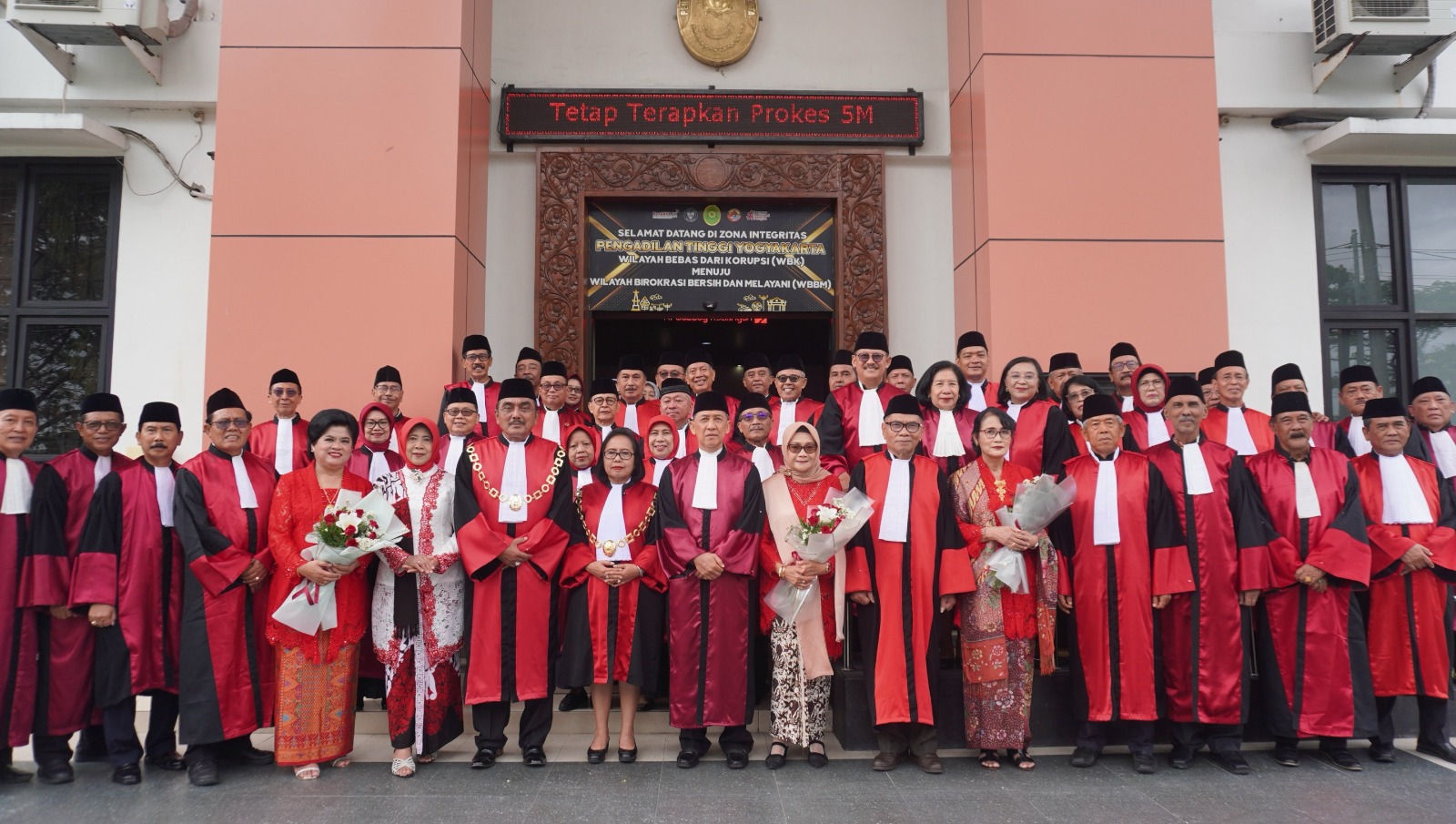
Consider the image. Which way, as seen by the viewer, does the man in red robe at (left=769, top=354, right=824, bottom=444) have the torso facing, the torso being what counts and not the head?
toward the camera

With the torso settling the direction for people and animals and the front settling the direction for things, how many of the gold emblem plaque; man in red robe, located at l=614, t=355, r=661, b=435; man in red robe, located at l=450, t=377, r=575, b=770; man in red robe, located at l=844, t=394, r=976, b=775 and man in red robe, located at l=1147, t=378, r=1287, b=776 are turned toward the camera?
5

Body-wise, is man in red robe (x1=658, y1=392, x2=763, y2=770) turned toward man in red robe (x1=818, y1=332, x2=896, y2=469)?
no

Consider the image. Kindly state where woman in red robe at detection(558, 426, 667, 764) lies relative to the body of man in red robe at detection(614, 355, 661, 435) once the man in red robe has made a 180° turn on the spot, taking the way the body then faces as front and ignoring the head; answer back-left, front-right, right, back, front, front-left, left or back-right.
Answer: back

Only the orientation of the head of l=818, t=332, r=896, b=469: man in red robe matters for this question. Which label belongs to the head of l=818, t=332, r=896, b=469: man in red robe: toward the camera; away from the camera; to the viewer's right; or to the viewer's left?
toward the camera

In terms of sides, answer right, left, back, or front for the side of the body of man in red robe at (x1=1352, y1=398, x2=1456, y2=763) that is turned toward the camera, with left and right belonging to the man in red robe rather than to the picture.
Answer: front

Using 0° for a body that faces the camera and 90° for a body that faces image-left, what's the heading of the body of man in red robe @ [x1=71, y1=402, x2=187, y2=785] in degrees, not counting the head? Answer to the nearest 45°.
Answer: approximately 315°

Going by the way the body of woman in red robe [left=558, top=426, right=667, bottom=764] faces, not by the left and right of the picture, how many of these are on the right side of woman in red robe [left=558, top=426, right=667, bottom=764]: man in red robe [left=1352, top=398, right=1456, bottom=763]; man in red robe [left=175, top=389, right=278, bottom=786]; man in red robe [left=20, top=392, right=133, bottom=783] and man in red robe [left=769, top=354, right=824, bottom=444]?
2

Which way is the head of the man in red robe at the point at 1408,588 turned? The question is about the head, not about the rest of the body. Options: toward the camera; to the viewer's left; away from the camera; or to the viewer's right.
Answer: toward the camera

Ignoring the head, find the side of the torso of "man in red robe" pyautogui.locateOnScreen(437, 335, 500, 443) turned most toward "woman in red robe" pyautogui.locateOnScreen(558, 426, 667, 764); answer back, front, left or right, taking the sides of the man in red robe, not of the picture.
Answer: front

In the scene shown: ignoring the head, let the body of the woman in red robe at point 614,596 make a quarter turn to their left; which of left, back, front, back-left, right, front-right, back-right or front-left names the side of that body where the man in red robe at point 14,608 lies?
back

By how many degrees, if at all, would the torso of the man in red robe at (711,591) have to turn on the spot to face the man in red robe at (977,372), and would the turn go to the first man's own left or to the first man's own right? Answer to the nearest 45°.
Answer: approximately 135° to the first man's own left

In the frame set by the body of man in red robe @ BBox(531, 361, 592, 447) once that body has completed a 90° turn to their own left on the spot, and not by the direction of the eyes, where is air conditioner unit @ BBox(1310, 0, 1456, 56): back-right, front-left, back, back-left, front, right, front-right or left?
front

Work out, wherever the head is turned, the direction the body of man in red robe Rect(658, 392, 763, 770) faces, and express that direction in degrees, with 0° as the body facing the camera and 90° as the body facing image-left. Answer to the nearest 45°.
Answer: approximately 0°

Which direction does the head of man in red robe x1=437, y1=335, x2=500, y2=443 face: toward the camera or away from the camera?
toward the camera

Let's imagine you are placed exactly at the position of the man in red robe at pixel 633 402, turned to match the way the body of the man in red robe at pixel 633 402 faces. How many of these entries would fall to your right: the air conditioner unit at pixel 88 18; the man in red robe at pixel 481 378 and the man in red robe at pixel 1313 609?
2

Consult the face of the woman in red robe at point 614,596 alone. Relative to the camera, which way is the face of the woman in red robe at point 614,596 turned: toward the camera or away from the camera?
toward the camera

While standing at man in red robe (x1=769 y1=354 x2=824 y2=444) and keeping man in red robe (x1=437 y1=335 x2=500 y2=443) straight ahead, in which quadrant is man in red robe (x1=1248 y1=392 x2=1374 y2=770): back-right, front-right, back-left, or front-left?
back-left

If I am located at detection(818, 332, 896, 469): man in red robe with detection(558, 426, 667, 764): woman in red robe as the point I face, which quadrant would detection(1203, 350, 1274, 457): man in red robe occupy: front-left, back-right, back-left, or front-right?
back-left
